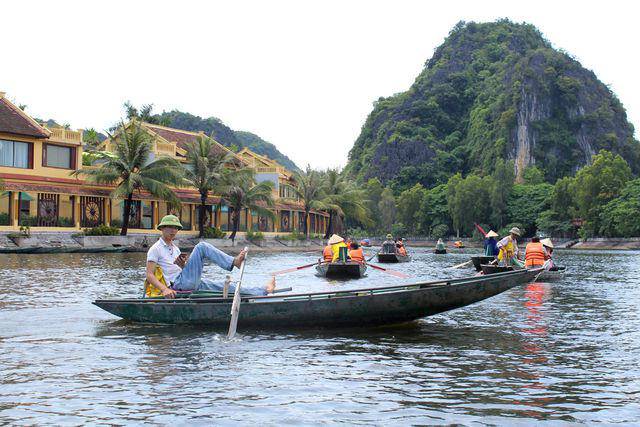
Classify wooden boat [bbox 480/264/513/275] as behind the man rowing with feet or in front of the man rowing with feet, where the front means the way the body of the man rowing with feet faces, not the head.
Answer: in front

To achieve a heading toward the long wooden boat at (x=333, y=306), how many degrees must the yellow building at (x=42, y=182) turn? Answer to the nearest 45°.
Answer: approximately 45° to its right

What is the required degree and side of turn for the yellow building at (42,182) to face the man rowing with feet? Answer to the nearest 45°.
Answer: approximately 45° to its right

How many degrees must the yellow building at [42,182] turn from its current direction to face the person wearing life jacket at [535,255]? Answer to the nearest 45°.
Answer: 0° — it already faces them

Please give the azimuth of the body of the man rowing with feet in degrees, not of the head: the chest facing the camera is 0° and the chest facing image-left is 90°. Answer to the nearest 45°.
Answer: approximately 270°

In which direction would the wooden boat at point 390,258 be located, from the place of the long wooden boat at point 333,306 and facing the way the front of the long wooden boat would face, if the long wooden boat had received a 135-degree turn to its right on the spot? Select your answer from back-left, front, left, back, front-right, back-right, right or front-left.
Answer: back-right

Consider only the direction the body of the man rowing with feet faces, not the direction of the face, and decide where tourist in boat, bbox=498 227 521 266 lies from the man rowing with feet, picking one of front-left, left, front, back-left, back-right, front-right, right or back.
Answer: front-left

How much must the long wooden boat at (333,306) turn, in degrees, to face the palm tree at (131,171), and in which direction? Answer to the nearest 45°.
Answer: approximately 90° to its left

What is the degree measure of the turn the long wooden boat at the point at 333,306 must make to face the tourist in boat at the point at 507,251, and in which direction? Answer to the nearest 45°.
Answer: approximately 45° to its left

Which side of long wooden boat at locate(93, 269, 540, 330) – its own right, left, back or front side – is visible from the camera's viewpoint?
right

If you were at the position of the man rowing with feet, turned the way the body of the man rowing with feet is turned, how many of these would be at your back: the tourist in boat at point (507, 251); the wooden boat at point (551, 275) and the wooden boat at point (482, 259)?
0

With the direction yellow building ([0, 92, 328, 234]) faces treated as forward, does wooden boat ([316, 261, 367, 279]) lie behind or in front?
in front
